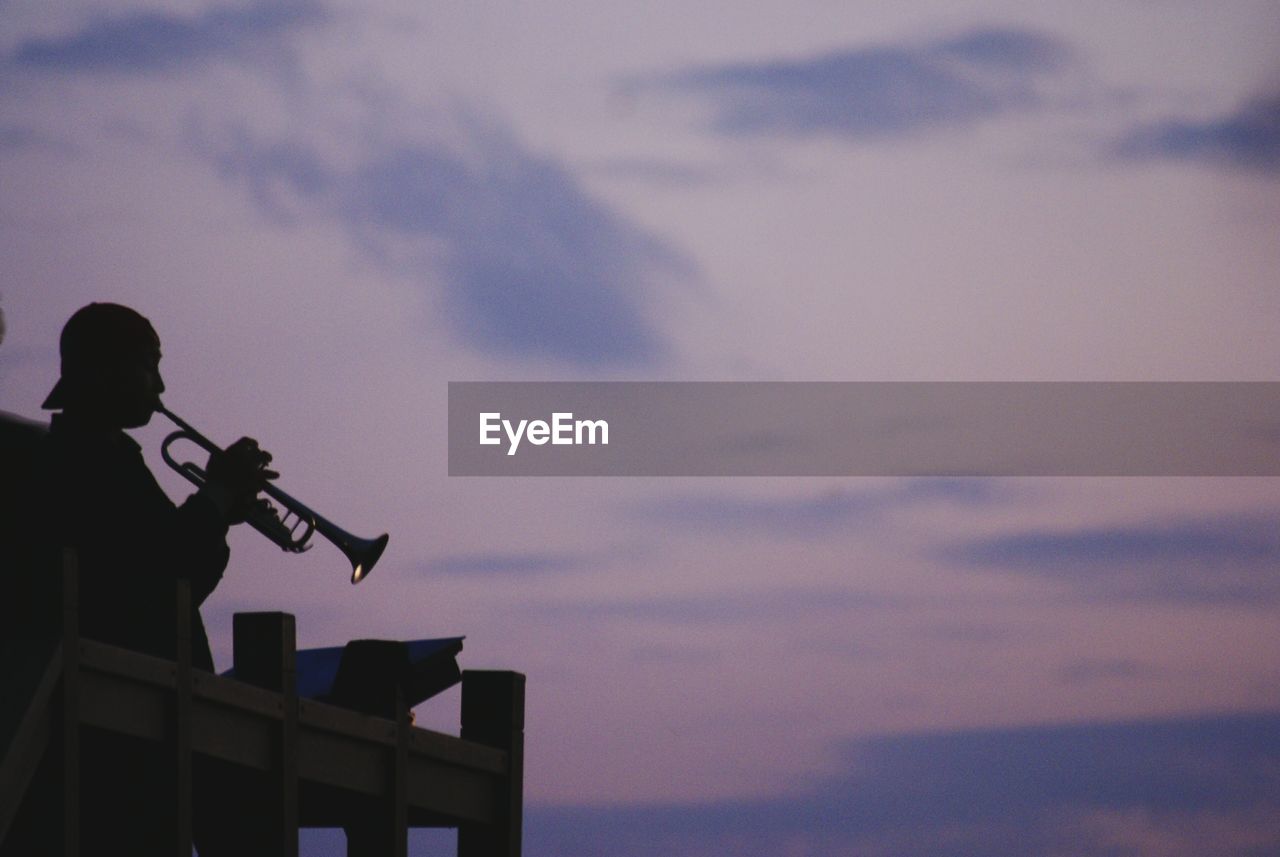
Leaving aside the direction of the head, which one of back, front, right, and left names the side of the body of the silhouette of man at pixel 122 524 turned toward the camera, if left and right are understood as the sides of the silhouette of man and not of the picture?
right
